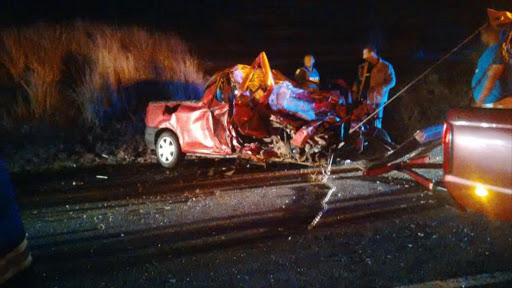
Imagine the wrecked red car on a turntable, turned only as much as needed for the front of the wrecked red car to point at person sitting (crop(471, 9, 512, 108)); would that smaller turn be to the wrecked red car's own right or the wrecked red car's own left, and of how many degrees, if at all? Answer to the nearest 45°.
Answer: approximately 45° to the wrecked red car's own right

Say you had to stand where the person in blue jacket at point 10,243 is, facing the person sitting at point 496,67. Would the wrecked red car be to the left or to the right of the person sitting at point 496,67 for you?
left

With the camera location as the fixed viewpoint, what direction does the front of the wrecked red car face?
facing to the right of the viewer

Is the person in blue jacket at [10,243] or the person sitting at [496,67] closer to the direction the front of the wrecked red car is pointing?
the person sitting

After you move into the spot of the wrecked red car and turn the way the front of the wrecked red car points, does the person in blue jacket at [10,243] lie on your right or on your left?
on your right
